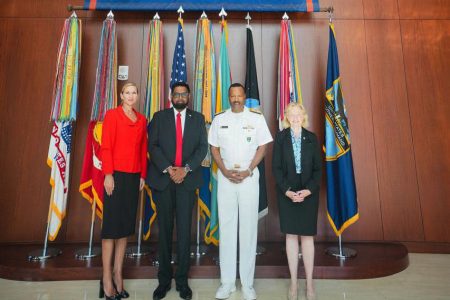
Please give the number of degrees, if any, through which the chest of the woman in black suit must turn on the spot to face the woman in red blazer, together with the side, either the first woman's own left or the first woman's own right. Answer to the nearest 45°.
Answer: approximately 90° to the first woman's own right

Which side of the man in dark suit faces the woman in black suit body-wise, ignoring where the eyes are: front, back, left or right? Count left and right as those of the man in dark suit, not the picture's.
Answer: left

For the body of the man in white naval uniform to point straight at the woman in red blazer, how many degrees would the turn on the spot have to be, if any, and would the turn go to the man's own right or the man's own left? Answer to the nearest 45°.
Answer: approximately 90° to the man's own right

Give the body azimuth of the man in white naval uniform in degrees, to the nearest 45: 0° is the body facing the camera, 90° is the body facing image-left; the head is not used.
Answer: approximately 0°
